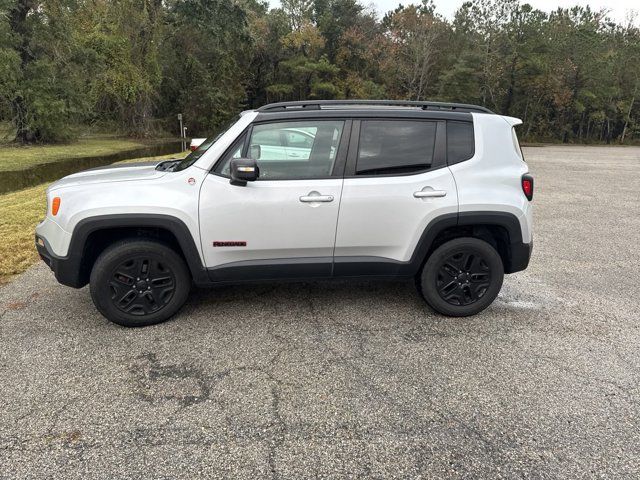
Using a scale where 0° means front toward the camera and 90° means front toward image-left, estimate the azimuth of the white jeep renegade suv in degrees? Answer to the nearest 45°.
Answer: approximately 90°
